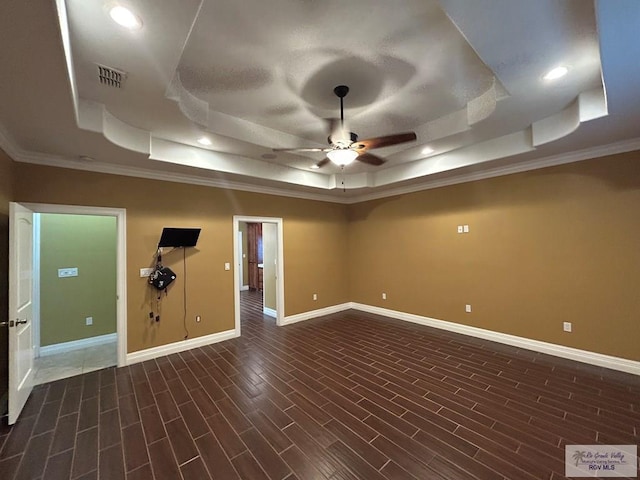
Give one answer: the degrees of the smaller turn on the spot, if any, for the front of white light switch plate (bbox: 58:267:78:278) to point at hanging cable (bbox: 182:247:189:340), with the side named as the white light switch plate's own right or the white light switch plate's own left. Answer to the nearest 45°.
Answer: approximately 45° to the white light switch plate's own left

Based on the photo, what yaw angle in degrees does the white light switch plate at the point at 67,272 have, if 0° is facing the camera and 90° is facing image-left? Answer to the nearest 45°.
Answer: approximately 0°

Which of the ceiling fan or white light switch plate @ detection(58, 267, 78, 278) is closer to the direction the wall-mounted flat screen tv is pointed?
the ceiling fan

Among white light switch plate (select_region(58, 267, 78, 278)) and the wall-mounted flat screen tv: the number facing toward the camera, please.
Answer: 2

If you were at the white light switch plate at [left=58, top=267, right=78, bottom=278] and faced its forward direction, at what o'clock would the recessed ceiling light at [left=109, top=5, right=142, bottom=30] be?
The recessed ceiling light is roughly at 12 o'clock from the white light switch plate.

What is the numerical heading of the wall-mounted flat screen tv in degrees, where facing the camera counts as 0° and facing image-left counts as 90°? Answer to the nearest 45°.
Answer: approximately 0°

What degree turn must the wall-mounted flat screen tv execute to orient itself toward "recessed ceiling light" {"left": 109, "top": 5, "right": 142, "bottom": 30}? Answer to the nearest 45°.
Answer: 0° — it already faces it

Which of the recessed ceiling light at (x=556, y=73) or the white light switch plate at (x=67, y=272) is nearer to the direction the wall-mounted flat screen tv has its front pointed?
the recessed ceiling light

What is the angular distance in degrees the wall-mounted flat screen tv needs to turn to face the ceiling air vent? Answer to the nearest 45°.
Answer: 0° — it already faces it
